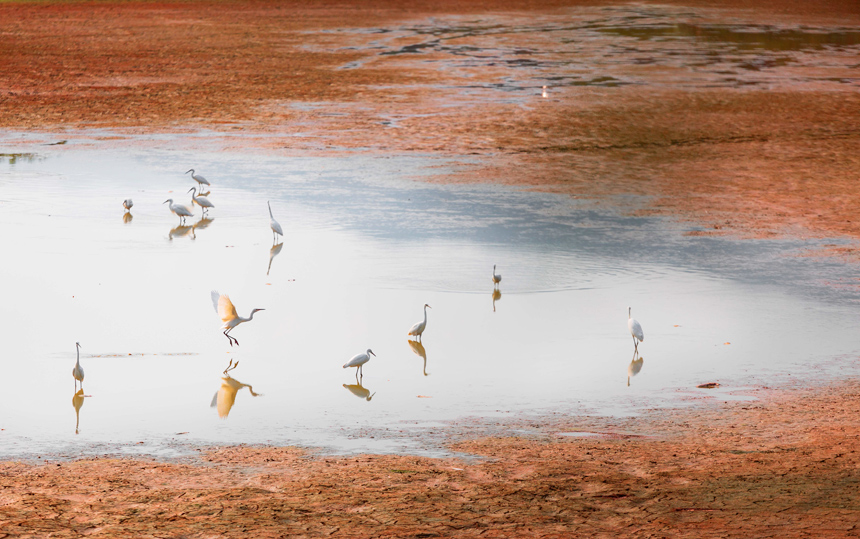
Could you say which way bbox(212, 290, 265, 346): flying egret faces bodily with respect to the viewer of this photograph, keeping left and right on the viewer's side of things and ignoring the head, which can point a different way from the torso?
facing to the right of the viewer

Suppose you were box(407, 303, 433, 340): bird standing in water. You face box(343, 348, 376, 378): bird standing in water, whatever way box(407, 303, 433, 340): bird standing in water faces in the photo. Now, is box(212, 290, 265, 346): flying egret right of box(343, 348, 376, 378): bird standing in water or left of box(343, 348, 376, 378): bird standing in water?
right

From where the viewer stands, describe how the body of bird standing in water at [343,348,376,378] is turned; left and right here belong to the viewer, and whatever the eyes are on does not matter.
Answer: facing to the right of the viewer

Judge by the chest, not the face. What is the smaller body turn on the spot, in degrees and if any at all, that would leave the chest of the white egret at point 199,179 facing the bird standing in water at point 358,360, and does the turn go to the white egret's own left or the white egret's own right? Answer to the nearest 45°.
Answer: approximately 90° to the white egret's own left

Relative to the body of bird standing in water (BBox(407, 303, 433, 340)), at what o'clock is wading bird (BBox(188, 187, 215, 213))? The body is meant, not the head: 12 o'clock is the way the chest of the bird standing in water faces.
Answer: The wading bird is roughly at 8 o'clock from the bird standing in water.

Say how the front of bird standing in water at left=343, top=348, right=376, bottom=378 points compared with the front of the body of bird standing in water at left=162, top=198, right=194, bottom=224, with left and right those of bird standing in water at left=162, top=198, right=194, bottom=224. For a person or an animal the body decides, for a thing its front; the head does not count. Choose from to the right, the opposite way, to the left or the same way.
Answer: the opposite way

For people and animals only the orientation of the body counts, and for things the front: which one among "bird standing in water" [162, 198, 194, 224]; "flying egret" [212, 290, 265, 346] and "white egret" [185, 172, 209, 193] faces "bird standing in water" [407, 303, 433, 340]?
the flying egret

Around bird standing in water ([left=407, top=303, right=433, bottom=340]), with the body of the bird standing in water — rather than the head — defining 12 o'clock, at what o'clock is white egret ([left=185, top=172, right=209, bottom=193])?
The white egret is roughly at 8 o'clock from the bird standing in water.

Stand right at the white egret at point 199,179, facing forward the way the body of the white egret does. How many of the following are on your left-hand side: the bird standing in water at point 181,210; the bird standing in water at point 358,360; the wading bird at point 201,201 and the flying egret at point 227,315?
4

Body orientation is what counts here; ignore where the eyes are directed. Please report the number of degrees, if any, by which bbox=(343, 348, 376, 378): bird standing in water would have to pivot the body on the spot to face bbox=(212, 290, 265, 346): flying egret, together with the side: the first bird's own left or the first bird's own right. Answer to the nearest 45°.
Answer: approximately 135° to the first bird's own left

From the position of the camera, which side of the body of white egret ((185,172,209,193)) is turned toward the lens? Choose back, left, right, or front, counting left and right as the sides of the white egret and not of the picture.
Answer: left

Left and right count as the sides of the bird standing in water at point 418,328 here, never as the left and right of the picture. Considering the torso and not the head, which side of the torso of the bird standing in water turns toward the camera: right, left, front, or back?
right

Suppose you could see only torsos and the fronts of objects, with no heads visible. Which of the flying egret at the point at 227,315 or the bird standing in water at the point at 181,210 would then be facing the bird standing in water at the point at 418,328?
the flying egret

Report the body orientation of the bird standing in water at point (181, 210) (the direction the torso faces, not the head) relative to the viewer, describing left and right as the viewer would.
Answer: facing to the left of the viewer

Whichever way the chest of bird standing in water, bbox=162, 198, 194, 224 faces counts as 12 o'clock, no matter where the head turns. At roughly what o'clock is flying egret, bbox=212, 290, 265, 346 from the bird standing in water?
The flying egret is roughly at 9 o'clock from the bird standing in water.

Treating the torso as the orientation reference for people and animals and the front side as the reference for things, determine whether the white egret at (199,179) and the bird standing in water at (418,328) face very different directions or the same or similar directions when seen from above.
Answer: very different directions

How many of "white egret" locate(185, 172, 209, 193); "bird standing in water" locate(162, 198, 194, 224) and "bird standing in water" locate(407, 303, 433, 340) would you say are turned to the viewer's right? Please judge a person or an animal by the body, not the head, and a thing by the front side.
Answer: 1

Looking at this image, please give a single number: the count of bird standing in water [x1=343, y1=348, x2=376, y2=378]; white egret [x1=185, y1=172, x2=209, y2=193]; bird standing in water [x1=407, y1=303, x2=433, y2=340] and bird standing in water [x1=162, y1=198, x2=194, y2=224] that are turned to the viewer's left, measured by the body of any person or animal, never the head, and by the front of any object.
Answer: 2
